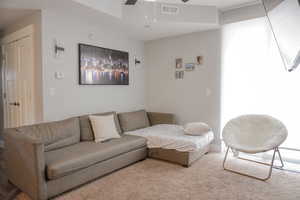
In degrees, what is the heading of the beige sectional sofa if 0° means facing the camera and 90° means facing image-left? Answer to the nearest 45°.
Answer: approximately 315°

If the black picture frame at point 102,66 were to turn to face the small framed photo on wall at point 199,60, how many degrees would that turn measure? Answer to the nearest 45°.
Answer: approximately 45° to its left

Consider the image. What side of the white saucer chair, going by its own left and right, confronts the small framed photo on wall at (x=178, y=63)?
right

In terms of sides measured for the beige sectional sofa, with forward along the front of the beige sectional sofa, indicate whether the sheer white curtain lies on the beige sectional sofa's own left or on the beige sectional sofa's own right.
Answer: on the beige sectional sofa's own left
